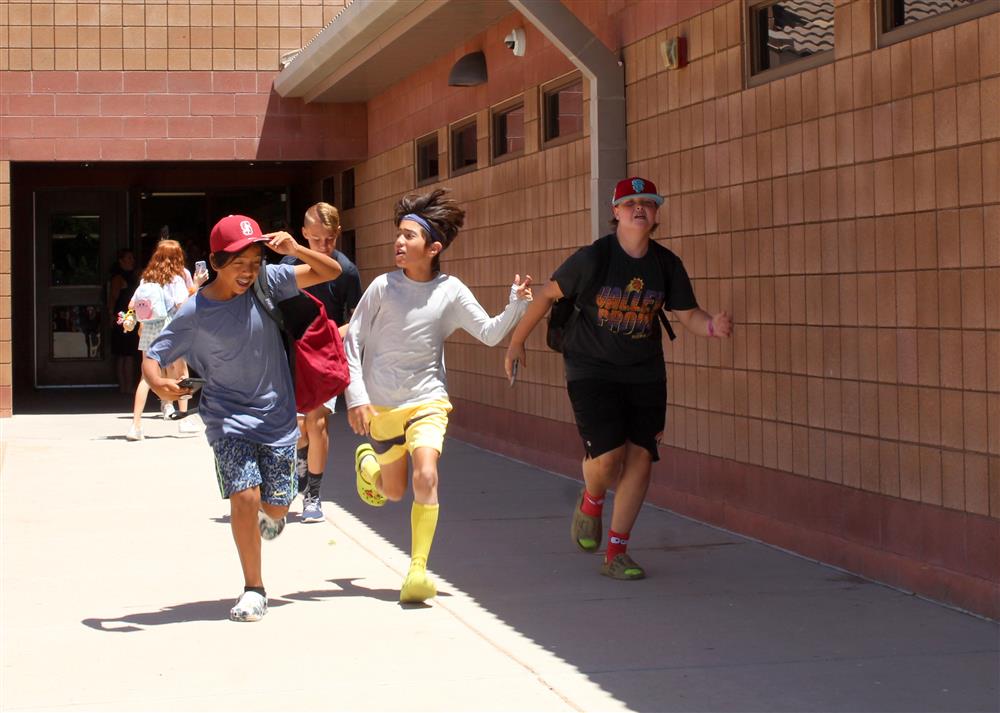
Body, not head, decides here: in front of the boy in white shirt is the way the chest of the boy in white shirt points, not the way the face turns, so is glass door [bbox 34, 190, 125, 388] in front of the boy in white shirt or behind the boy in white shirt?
behind

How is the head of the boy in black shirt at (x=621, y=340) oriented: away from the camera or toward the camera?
toward the camera

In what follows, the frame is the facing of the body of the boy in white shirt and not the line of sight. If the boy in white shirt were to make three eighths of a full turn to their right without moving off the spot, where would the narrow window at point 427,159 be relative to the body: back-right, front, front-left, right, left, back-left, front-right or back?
front-right

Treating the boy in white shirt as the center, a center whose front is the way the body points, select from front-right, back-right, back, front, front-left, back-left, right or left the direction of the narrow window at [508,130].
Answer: back

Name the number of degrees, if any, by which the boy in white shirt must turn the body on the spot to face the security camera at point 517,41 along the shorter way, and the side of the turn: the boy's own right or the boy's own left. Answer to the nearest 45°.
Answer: approximately 180°

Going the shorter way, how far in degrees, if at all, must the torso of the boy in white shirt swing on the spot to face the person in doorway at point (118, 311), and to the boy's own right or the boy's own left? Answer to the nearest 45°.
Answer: approximately 180°

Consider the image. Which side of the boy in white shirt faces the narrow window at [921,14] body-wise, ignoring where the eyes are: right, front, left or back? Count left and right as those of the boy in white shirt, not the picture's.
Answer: left

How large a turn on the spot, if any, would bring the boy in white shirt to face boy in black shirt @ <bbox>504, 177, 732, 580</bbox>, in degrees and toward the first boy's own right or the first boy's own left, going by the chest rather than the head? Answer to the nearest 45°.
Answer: approximately 90° to the first boy's own left

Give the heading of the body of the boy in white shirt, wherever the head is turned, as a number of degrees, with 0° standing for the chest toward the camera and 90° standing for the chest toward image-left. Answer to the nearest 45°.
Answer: approximately 0°

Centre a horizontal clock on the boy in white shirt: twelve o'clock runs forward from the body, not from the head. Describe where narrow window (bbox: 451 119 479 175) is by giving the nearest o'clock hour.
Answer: The narrow window is roughly at 6 o'clock from the boy in white shirt.

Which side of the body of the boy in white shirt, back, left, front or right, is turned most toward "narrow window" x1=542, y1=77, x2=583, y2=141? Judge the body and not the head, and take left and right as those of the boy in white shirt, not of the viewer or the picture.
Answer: back

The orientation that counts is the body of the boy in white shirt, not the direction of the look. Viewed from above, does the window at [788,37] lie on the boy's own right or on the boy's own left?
on the boy's own left
